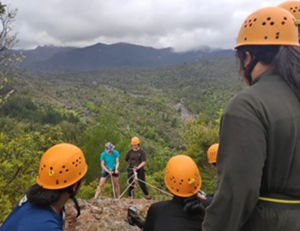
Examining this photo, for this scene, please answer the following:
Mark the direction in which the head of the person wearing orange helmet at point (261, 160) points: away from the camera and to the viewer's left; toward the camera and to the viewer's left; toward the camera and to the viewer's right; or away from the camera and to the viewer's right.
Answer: away from the camera and to the viewer's left

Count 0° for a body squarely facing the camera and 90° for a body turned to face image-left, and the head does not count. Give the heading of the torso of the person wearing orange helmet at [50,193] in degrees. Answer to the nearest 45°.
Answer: approximately 225°

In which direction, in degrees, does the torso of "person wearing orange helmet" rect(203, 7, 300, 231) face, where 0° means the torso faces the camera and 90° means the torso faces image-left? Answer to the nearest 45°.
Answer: approximately 135°

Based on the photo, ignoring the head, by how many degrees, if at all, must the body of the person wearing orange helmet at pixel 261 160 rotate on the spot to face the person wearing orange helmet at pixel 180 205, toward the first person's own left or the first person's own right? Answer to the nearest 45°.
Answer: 0° — they already face them

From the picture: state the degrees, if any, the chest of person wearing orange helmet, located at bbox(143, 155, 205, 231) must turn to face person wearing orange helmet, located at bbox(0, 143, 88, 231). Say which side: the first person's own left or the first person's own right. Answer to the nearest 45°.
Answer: approximately 135° to the first person's own left

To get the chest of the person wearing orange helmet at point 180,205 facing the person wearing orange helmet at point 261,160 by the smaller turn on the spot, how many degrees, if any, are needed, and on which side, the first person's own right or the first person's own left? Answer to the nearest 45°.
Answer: approximately 180°

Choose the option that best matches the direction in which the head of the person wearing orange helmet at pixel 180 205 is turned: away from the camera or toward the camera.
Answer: away from the camera

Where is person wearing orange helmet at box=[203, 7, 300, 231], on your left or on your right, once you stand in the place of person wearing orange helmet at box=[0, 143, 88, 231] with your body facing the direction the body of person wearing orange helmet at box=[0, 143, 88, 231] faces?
on your right

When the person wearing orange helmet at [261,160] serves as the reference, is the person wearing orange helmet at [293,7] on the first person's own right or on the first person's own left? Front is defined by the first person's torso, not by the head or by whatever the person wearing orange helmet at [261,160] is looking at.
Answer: on the first person's own right

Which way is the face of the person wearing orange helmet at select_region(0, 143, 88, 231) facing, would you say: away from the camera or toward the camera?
away from the camera

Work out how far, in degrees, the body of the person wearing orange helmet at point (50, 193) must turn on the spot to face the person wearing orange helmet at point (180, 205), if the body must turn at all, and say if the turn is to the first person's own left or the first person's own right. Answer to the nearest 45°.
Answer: approximately 45° to the first person's own right

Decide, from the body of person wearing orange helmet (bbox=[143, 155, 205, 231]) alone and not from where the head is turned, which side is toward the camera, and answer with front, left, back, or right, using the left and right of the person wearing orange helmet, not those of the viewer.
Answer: back
